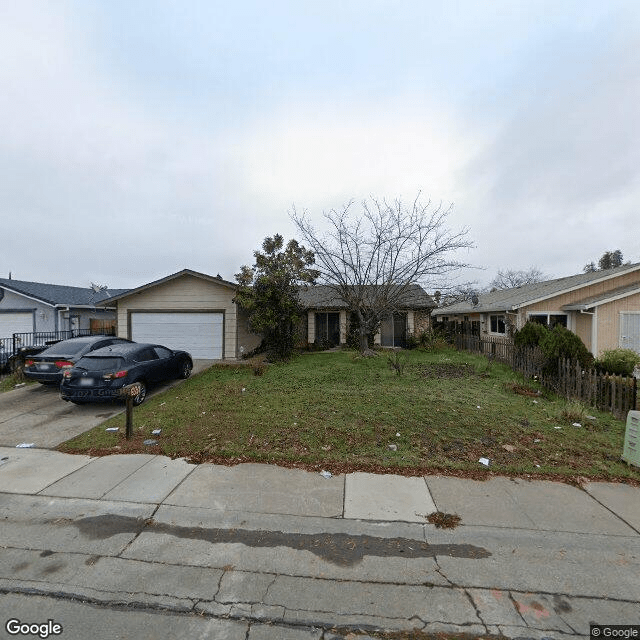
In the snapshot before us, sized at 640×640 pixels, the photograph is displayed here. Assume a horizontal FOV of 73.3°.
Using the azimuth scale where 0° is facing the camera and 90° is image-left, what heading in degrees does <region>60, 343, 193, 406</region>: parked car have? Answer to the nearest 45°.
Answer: approximately 225°

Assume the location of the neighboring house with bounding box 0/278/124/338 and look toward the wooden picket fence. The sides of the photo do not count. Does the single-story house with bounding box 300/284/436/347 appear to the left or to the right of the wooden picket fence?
left

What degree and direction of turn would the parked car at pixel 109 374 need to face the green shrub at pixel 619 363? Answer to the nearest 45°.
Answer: approximately 45° to its right

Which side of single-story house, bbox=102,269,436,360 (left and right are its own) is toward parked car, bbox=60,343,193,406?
front

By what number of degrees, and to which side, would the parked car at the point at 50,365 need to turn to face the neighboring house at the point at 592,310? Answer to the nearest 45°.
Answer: approximately 45° to its right

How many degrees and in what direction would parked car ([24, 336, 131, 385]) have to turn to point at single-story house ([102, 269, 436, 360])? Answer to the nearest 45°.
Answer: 0° — it already faces it

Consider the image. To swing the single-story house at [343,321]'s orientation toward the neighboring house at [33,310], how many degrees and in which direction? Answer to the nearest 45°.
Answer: approximately 90° to its right

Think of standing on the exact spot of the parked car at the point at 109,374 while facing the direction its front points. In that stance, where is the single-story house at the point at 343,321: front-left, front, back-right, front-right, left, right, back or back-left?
front

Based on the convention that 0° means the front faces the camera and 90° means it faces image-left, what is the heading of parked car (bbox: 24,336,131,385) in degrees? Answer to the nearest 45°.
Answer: approximately 225°

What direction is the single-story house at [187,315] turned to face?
toward the camera

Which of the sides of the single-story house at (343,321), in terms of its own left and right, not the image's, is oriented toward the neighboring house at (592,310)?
left

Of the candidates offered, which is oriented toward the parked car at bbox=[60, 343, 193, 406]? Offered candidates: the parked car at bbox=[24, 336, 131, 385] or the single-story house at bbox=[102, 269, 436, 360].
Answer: the single-story house

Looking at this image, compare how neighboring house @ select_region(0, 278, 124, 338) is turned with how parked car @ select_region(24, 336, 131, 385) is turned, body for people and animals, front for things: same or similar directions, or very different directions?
very different directions

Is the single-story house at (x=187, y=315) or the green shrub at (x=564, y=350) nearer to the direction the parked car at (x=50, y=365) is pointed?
the single-story house

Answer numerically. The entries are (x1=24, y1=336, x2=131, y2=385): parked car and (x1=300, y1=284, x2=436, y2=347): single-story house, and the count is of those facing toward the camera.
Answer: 1

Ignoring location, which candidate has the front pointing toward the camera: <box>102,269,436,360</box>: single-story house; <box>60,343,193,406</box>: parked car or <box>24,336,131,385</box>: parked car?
the single-story house

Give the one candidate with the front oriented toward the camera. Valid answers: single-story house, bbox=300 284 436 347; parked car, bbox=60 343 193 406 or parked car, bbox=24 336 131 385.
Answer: the single-story house

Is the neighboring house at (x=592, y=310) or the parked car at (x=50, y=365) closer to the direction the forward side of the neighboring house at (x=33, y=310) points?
the parked car
